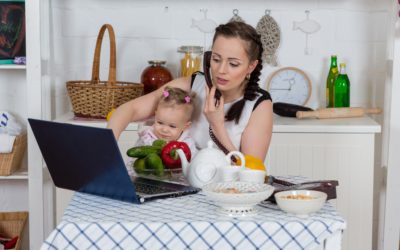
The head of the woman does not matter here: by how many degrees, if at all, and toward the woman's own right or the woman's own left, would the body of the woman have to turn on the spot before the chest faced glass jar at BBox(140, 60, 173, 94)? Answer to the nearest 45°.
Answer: approximately 135° to the woman's own right

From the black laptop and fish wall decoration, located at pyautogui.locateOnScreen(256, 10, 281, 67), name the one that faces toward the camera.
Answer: the fish wall decoration

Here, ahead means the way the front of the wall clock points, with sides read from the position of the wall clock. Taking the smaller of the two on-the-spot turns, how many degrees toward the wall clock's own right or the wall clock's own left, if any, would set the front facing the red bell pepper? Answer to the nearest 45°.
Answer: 0° — it already faces it

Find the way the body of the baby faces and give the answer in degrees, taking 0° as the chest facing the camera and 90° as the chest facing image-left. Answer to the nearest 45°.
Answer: approximately 45°

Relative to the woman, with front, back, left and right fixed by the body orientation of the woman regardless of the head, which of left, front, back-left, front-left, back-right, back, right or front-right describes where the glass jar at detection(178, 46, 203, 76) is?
back-right

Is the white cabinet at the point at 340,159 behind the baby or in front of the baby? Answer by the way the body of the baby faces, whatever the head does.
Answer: behind

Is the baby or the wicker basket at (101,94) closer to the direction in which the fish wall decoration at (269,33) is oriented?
the baby

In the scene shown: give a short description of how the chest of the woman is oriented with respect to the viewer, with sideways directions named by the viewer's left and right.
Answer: facing the viewer and to the left of the viewer

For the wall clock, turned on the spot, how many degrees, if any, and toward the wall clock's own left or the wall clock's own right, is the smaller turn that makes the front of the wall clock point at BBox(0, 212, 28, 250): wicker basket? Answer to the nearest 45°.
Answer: approximately 90° to the wall clock's own right

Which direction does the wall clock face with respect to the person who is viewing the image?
facing the viewer

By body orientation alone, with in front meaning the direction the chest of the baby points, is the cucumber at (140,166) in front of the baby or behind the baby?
in front

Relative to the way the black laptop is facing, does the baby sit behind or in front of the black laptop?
in front

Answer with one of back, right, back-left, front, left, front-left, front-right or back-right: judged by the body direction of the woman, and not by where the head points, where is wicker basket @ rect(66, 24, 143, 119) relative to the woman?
right

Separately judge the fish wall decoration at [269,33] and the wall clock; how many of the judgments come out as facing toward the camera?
2

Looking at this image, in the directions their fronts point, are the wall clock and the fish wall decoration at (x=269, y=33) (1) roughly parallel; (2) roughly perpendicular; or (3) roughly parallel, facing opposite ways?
roughly parallel

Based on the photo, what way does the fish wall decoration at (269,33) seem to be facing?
toward the camera

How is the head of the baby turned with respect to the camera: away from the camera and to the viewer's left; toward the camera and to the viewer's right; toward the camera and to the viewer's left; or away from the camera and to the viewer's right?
toward the camera and to the viewer's left
